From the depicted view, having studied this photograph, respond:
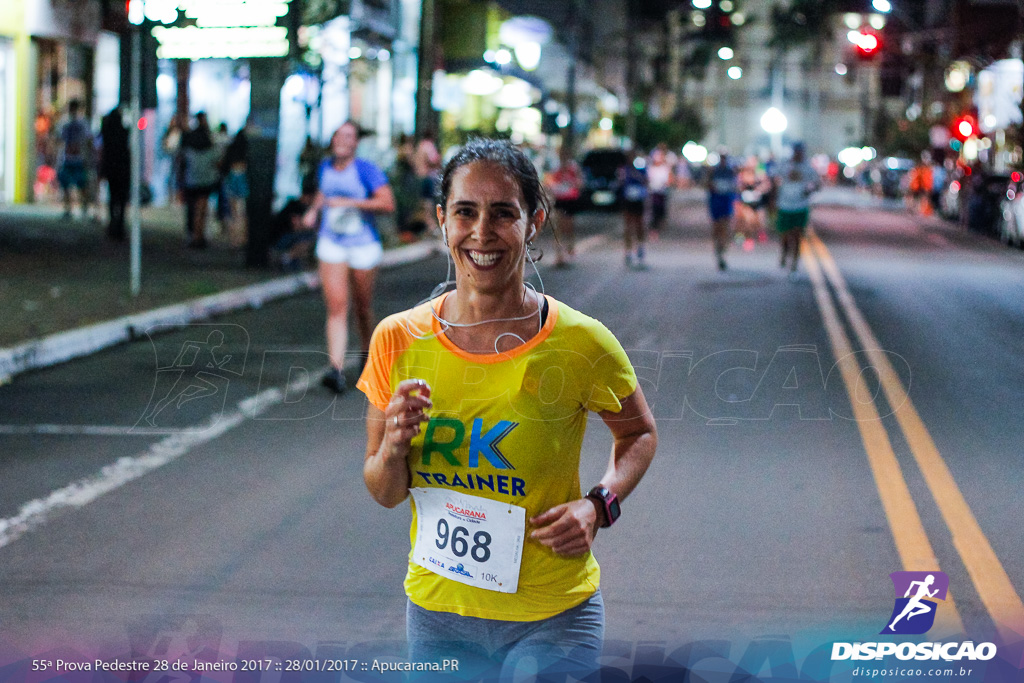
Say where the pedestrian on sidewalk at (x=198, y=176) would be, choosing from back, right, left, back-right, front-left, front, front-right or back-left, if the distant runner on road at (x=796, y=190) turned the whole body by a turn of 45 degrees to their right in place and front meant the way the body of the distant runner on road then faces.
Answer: front-right

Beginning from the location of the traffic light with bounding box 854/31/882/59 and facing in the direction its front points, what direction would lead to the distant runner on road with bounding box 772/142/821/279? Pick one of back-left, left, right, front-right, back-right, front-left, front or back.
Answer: front

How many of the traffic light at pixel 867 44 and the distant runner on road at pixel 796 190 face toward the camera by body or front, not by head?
2

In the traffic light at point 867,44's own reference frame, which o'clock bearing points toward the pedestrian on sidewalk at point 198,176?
The pedestrian on sidewalk is roughly at 1 o'clock from the traffic light.

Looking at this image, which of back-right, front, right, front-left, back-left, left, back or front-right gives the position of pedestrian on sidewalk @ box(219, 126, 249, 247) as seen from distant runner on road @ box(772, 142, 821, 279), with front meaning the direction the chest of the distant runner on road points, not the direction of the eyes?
right

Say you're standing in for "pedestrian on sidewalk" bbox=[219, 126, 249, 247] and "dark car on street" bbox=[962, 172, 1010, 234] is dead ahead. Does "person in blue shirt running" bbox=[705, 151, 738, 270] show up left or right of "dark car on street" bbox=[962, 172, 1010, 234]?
right

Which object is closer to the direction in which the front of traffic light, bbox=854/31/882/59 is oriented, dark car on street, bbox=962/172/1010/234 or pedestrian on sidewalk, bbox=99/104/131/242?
the pedestrian on sidewalk

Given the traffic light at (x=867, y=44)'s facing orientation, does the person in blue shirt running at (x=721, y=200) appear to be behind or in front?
in front

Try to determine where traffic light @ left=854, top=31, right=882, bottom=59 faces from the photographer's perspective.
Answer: facing the viewer

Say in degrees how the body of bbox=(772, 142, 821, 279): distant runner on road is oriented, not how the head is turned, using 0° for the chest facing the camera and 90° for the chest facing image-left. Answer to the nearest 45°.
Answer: approximately 0°
